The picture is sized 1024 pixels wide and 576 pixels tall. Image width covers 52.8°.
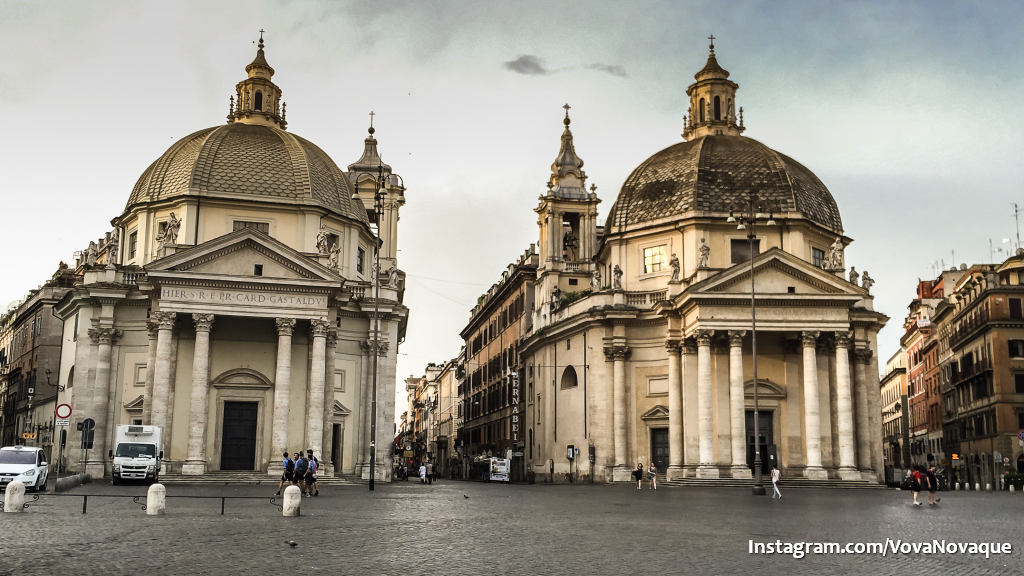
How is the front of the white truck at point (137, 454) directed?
toward the camera

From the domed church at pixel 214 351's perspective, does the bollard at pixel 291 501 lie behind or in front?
in front

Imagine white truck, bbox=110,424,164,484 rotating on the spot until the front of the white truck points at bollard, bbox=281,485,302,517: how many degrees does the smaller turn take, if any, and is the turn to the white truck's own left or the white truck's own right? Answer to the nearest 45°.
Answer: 0° — it already faces it

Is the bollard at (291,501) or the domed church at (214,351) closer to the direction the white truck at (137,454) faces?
the bollard

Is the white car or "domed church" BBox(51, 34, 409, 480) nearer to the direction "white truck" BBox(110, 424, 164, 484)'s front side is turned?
the white car

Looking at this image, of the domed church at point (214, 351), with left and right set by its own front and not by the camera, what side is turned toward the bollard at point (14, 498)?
front

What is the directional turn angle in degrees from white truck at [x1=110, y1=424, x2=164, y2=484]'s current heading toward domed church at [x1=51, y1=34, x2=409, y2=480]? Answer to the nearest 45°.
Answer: approximately 135° to its left

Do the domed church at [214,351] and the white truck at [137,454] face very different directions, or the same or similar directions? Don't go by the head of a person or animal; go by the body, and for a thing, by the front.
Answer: same or similar directions

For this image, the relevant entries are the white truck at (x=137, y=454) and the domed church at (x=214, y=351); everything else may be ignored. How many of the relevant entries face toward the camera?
2

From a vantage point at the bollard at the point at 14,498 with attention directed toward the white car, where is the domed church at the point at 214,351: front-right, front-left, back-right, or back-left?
front-right

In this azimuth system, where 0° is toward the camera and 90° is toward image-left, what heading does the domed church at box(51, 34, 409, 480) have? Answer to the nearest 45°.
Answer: approximately 0°

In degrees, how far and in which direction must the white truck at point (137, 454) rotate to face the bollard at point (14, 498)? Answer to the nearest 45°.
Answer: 0° — it already faces it

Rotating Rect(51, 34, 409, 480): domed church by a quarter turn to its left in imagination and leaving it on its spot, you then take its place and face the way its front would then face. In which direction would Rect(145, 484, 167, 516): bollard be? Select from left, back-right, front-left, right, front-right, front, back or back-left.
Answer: right

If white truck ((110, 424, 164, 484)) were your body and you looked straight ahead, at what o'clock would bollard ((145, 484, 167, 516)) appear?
The bollard is roughly at 12 o'clock from the white truck.

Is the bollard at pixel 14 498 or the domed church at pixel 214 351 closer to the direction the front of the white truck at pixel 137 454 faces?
the bollard
